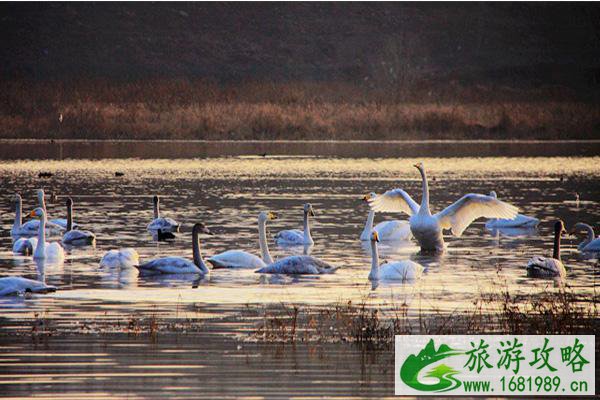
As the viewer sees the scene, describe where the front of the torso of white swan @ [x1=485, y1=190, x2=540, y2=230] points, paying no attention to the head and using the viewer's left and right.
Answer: facing to the left of the viewer

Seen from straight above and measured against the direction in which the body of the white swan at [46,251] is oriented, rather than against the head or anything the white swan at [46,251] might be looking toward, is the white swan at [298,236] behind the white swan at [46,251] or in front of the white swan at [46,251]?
behind

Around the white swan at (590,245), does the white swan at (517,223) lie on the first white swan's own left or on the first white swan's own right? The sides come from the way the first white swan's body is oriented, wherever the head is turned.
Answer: on the first white swan's own right

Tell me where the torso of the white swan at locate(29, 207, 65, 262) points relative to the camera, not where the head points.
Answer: to the viewer's left

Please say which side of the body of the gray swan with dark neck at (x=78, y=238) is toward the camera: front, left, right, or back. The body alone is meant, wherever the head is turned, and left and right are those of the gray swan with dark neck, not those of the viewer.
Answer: left

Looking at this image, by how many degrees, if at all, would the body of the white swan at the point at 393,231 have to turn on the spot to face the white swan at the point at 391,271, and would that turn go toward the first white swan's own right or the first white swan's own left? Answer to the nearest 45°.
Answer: approximately 90° to the first white swan's own left

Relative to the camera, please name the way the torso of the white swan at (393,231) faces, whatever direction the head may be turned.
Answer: to the viewer's left

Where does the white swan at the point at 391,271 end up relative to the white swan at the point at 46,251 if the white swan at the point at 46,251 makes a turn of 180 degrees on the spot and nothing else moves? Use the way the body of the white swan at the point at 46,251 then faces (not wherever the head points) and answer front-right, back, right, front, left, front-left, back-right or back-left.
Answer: front-right

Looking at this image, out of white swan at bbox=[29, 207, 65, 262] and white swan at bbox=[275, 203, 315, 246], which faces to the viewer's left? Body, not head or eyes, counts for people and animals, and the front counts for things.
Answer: white swan at bbox=[29, 207, 65, 262]

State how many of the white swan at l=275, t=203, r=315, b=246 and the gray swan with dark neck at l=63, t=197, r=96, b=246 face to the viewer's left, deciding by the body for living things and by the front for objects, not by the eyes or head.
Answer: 1

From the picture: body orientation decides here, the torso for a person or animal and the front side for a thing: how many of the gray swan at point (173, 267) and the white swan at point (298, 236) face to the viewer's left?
0

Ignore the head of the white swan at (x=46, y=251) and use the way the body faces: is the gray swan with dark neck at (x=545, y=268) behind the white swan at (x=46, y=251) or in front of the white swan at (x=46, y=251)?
behind

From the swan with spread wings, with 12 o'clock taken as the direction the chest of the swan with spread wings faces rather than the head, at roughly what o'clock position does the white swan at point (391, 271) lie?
The white swan is roughly at 11 o'clock from the swan with spread wings.
